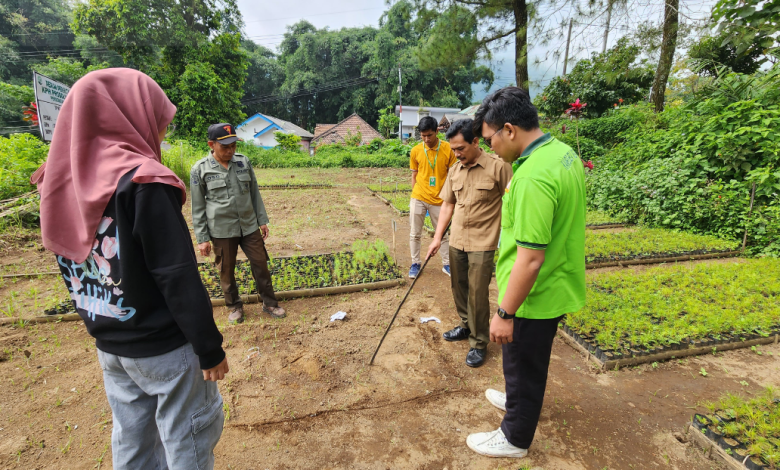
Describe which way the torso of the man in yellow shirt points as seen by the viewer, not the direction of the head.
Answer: toward the camera

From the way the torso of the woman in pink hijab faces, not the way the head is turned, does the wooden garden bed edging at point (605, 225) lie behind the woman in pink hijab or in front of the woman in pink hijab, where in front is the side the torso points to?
in front

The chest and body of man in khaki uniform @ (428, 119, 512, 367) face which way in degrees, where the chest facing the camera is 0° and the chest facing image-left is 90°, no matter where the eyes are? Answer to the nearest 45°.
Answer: approximately 45°

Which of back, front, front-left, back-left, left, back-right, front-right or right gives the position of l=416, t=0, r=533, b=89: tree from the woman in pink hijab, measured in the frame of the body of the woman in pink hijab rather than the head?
front

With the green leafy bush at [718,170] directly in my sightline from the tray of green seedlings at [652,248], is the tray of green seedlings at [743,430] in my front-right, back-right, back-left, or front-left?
back-right

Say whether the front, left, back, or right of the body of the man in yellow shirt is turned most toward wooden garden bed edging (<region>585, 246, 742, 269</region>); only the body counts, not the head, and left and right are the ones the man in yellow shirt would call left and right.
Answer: left

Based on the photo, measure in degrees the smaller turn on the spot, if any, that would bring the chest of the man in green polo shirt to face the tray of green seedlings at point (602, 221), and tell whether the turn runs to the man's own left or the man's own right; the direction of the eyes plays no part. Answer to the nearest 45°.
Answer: approximately 90° to the man's own right

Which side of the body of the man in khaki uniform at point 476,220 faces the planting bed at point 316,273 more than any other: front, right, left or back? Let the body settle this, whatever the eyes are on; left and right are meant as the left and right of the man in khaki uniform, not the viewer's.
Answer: right

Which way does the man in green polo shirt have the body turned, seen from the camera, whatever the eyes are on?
to the viewer's left
